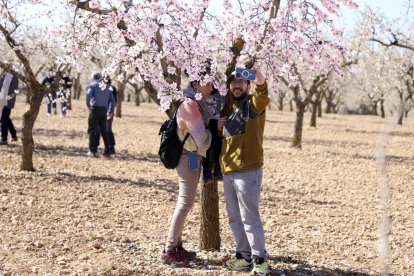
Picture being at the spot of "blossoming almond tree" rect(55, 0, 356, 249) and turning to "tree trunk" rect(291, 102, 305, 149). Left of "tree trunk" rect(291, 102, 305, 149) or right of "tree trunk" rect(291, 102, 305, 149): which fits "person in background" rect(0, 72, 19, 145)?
left

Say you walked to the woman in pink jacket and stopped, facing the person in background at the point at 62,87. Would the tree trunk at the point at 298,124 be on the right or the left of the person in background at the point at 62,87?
right

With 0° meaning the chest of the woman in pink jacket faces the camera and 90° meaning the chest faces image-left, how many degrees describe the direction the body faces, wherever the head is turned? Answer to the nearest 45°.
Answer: approximately 270°

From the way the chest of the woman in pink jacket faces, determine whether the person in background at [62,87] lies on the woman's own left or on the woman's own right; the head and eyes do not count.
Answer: on the woman's own left

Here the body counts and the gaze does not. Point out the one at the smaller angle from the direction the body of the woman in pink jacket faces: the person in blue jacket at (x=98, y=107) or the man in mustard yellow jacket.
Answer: the man in mustard yellow jacket

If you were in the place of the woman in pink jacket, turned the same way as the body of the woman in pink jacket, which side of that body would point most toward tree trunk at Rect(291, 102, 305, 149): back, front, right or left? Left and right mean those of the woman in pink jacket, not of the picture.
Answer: left

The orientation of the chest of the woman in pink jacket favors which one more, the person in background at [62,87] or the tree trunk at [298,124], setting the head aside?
the tree trunk
